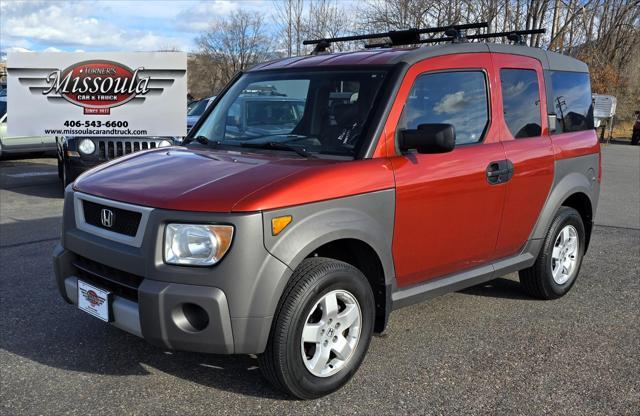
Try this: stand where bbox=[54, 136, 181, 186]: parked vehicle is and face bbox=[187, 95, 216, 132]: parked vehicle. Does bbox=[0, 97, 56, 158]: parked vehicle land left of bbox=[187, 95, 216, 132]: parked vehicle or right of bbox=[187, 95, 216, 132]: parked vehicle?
left

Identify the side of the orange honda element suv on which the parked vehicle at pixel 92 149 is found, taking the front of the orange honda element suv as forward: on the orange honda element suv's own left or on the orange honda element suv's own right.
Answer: on the orange honda element suv's own right

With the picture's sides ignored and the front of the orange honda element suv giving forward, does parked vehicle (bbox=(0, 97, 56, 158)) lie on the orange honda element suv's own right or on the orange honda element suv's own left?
on the orange honda element suv's own right

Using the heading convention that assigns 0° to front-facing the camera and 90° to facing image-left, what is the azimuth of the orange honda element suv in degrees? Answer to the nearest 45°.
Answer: approximately 45°

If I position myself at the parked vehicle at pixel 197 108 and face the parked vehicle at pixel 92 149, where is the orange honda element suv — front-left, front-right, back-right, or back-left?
front-left

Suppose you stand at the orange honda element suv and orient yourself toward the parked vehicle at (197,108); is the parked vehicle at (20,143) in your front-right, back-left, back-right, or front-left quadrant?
front-left

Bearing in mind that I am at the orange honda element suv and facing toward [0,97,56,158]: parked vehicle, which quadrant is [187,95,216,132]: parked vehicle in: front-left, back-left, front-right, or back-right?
front-right

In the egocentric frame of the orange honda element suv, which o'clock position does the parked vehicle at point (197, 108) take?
The parked vehicle is roughly at 4 o'clock from the orange honda element suv.

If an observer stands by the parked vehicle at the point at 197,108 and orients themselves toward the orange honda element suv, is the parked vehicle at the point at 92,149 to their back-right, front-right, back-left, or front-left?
front-right
